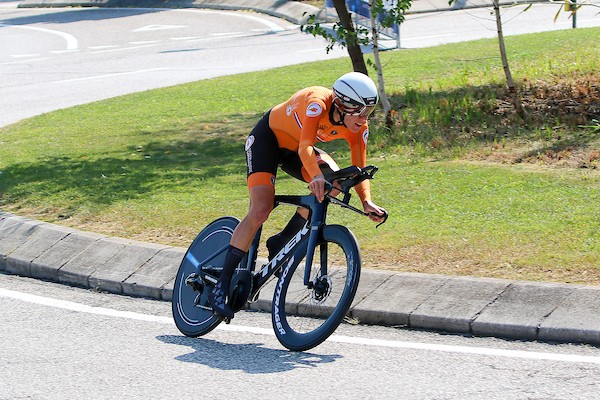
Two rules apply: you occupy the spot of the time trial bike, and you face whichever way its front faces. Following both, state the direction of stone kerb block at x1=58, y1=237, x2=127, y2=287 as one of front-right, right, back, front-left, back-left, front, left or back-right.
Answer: back

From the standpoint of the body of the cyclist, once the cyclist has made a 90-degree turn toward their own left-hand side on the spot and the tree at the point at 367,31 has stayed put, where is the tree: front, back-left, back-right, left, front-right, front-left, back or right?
front-left

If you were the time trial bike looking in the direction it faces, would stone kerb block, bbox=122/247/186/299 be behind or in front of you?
behind

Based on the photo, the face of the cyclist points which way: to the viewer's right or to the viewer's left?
to the viewer's right

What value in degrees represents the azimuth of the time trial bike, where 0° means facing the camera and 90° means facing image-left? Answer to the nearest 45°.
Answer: approximately 315°

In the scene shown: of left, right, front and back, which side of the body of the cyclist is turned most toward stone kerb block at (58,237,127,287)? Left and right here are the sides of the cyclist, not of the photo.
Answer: back

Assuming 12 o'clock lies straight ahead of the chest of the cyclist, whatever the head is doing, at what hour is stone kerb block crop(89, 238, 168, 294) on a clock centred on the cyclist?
The stone kerb block is roughly at 6 o'clock from the cyclist.

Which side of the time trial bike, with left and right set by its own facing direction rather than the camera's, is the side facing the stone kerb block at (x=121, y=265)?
back

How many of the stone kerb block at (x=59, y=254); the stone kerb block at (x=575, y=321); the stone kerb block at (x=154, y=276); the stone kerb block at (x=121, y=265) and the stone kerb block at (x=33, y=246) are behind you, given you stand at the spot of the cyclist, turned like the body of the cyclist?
4

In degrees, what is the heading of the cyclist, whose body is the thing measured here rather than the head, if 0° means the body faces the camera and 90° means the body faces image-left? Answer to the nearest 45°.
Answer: approximately 315°

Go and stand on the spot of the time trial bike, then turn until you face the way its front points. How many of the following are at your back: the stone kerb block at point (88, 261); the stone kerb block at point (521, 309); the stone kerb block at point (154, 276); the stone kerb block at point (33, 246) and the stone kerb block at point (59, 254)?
4

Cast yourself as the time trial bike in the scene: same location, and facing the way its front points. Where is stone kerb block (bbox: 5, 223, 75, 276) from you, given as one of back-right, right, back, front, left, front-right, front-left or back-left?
back

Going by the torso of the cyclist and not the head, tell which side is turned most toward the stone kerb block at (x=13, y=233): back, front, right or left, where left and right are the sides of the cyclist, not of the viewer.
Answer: back
